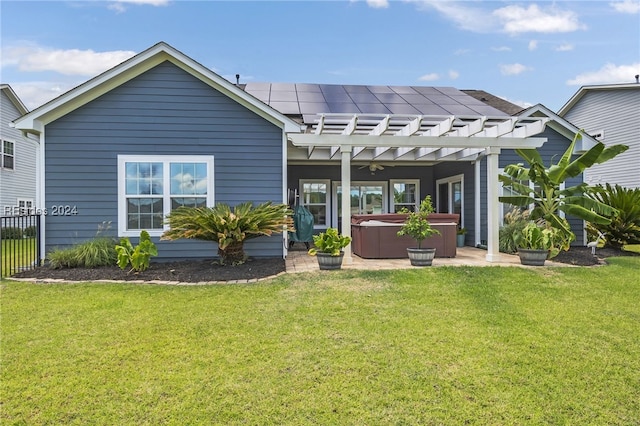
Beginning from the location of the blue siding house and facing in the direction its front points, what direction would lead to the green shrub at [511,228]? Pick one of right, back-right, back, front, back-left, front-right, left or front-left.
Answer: right

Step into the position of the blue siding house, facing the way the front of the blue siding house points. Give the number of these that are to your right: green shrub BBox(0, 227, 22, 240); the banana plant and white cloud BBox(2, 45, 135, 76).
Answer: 1

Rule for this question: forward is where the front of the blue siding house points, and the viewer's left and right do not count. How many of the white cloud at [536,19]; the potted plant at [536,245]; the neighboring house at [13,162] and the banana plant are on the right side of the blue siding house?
3

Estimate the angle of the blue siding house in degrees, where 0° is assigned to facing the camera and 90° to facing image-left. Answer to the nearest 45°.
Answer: approximately 180°

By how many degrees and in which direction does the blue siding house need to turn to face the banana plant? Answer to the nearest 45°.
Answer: approximately 90° to its right

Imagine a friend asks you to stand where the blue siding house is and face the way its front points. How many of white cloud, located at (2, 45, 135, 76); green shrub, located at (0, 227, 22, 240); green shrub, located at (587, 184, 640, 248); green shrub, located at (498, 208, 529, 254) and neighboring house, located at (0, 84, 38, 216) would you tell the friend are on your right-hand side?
2

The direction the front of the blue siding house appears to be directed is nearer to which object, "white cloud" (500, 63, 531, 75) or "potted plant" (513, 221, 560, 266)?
the white cloud
